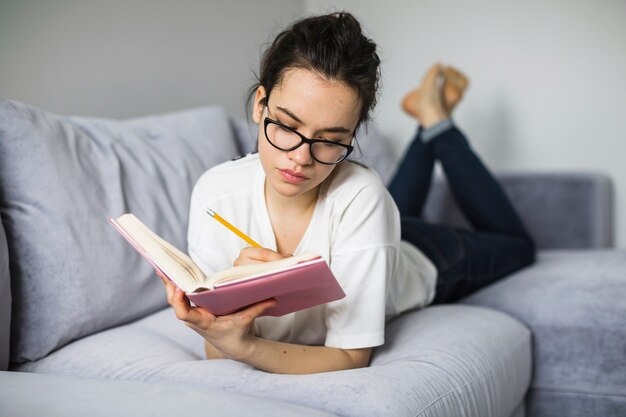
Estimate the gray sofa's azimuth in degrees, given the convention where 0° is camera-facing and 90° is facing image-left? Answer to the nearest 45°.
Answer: approximately 315°
